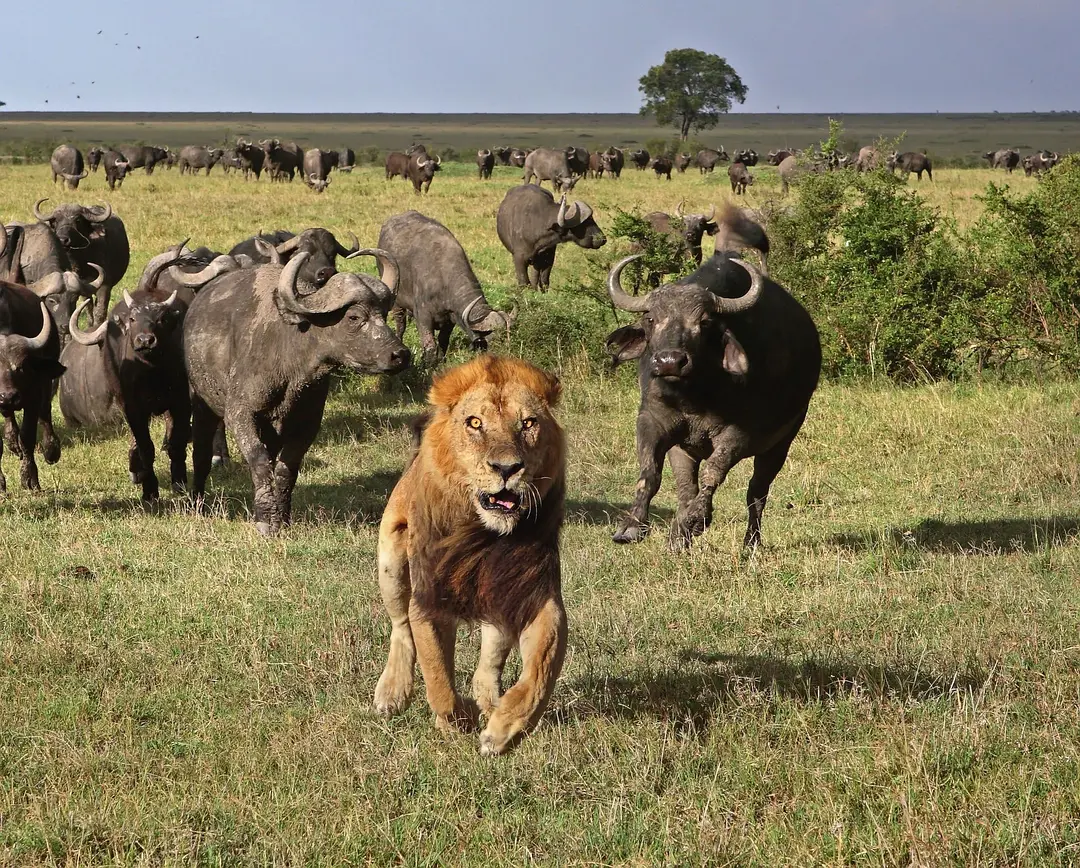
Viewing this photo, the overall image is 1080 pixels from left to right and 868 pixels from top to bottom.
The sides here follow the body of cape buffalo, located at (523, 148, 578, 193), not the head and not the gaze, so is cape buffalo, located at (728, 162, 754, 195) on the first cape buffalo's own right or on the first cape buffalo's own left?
on the first cape buffalo's own left

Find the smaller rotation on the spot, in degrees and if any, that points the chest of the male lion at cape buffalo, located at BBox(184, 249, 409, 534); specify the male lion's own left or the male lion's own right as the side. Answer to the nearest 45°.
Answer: approximately 180°

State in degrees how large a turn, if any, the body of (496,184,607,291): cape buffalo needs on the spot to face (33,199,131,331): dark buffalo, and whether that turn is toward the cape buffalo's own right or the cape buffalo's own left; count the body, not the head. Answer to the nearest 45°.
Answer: approximately 90° to the cape buffalo's own right

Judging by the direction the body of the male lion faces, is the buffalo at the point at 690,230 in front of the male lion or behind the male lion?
behind

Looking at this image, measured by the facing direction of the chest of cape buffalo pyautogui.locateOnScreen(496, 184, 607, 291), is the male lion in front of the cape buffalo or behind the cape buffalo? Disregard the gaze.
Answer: in front

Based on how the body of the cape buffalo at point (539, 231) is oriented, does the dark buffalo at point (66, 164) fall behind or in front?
behind

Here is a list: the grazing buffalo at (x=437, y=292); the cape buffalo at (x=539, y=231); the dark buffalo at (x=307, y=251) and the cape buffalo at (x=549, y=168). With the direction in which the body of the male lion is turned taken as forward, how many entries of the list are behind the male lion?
4

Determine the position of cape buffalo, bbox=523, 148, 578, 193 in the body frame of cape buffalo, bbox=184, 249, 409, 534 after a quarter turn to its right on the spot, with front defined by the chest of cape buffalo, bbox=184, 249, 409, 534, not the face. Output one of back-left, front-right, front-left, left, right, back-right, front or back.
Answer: back-right

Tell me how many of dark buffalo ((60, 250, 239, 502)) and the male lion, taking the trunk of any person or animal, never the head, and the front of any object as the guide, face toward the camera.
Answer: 2
